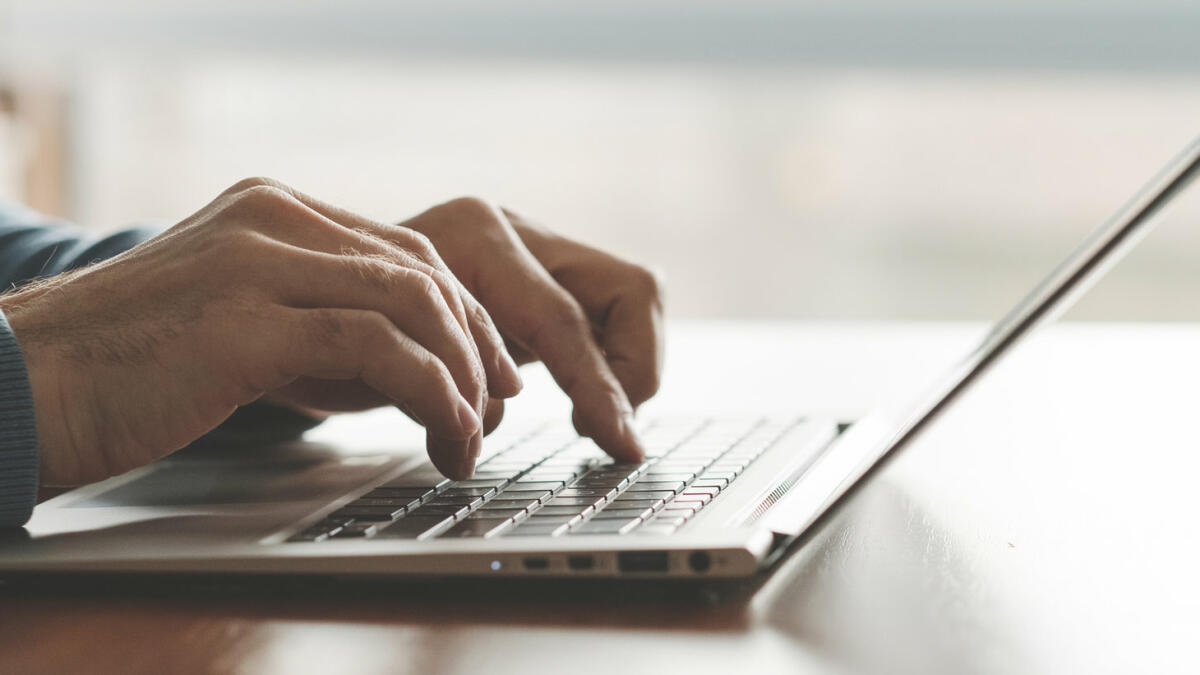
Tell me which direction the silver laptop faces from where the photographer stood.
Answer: facing to the left of the viewer
